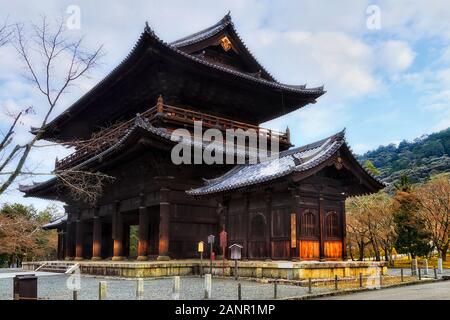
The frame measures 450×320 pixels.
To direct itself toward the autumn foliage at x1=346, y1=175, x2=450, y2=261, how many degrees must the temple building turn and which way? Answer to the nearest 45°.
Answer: approximately 180°

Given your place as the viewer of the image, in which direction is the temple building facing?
facing the viewer and to the left of the viewer

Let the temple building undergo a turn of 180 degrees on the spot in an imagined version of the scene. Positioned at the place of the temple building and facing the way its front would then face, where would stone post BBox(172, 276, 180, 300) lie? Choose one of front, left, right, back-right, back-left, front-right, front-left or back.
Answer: back-right

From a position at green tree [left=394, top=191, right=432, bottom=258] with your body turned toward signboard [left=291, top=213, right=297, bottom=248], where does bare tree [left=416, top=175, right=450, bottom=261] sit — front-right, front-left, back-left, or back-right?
back-left

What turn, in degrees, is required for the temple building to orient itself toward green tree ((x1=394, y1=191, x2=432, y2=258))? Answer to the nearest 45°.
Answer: approximately 180°
